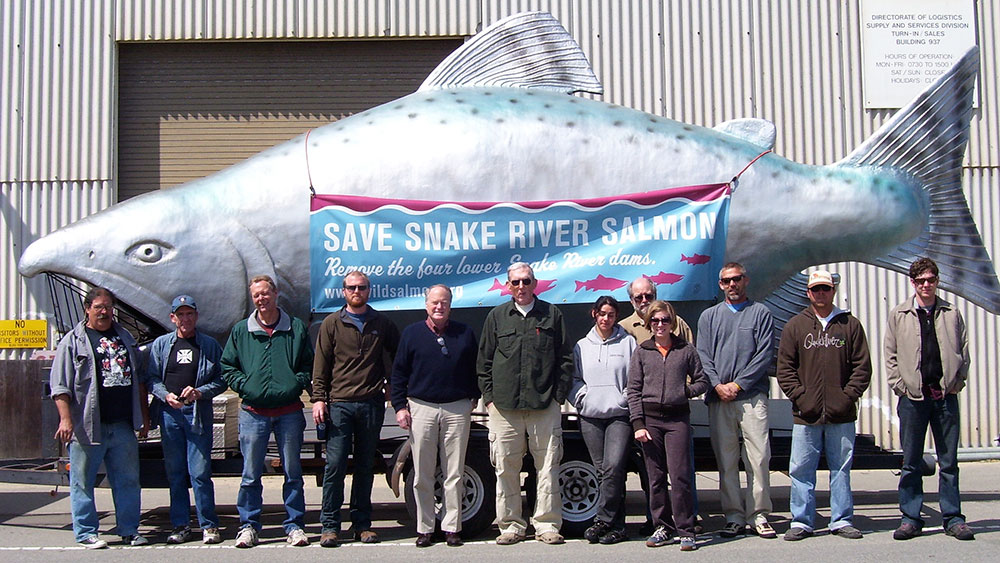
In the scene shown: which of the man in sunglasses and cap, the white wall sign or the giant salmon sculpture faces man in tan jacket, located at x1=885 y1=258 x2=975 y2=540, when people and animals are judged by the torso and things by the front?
the white wall sign

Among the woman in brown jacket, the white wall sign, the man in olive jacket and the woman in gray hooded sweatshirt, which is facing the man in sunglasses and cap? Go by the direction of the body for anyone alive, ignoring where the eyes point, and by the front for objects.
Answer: the white wall sign

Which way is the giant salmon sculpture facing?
to the viewer's left

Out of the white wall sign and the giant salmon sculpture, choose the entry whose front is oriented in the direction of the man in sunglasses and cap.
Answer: the white wall sign

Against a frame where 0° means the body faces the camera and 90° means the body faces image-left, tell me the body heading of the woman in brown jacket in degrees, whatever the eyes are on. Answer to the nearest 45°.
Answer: approximately 0°

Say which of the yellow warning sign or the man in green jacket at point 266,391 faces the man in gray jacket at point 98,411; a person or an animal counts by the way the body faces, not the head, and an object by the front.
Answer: the yellow warning sign

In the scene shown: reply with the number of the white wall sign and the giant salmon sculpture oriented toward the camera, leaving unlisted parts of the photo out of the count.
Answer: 1

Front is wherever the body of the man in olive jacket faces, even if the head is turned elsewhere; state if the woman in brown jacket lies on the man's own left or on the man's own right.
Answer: on the man's own left

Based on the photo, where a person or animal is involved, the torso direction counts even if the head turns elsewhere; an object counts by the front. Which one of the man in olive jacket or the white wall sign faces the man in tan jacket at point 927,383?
the white wall sign

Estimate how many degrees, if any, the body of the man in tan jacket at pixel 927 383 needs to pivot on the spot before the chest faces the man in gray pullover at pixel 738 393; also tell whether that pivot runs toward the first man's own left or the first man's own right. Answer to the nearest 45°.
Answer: approximately 90° to the first man's own right

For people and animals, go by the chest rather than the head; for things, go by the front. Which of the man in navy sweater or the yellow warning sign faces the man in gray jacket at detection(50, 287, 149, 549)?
the yellow warning sign
